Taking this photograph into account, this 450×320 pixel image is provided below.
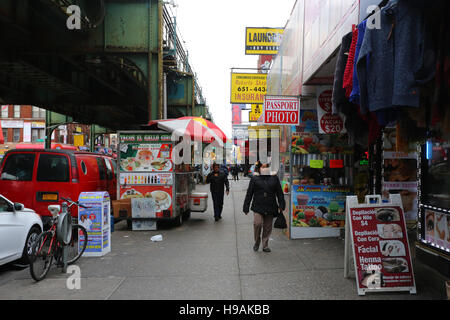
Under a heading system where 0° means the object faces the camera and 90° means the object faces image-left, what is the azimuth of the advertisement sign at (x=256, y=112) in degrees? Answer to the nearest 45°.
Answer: approximately 0°

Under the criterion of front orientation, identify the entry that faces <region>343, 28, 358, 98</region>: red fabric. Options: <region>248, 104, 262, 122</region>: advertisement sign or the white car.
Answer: the advertisement sign

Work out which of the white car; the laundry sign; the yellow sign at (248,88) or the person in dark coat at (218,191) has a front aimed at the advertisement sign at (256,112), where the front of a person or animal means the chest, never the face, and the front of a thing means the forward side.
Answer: the white car

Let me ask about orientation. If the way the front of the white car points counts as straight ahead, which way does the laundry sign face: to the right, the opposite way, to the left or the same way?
the opposite way

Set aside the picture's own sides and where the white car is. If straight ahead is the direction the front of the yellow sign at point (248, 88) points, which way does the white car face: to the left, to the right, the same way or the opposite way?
the opposite way

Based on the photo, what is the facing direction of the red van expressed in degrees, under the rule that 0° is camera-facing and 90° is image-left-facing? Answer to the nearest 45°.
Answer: approximately 225°

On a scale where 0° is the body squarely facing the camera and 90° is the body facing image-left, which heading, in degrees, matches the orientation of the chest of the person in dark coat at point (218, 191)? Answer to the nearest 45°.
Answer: approximately 0°

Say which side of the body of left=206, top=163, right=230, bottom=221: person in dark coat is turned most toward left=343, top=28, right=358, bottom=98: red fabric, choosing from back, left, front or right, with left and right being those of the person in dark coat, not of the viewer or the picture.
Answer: front

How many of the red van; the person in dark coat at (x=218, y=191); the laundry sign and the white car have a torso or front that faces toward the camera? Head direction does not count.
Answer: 2

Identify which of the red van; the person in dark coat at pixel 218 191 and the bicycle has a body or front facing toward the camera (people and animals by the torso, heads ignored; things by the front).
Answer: the person in dark coat

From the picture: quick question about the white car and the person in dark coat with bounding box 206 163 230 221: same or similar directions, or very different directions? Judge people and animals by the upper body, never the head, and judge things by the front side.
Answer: very different directions

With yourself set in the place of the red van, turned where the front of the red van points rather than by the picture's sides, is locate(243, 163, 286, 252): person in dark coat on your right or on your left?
on your right

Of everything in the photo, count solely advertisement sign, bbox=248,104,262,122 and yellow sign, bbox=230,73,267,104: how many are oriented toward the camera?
2
